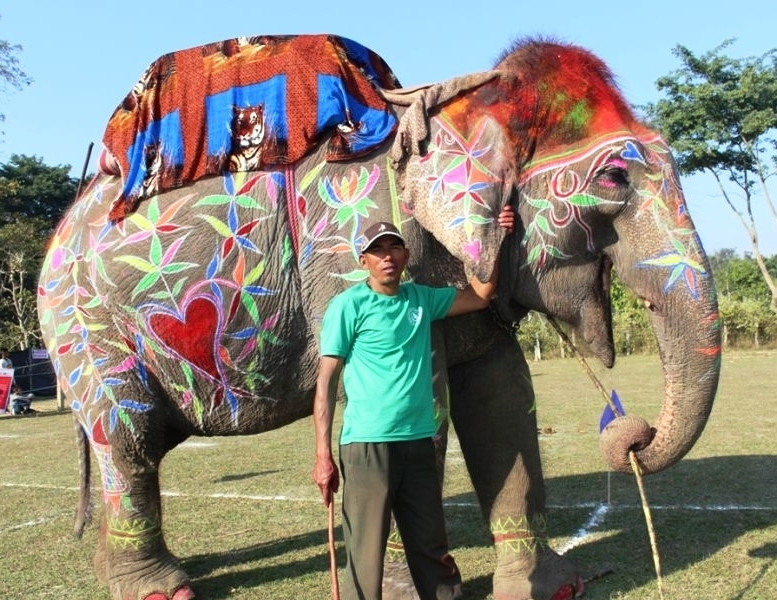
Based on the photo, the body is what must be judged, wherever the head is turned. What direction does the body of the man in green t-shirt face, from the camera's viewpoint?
toward the camera

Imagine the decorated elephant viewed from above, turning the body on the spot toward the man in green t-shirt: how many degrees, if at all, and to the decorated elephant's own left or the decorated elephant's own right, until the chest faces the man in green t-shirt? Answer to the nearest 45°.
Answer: approximately 90° to the decorated elephant's own right

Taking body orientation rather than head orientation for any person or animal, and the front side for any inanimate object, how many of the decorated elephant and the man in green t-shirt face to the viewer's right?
1

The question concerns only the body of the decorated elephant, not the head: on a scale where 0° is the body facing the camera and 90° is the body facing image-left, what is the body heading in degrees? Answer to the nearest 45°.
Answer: approximately 270°

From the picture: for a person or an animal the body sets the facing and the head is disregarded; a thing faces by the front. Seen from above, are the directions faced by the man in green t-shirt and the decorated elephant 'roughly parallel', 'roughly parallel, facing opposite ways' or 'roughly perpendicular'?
roughly perpendicular

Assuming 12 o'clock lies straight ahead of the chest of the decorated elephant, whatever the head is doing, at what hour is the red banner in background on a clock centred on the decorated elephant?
The red banner in background is roughly at 8 o'clock from the decorated elephant.

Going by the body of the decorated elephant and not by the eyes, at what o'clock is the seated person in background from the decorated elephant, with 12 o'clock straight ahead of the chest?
The seated person in background is roughly at 8 o'clock from the decorated elephant.

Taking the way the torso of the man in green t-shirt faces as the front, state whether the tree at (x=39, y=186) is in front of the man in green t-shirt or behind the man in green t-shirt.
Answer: behind
